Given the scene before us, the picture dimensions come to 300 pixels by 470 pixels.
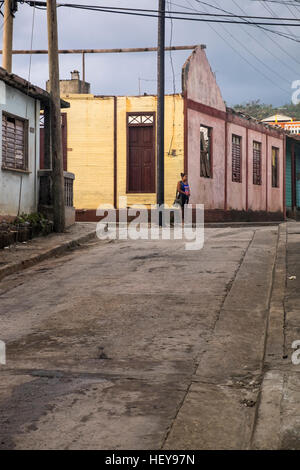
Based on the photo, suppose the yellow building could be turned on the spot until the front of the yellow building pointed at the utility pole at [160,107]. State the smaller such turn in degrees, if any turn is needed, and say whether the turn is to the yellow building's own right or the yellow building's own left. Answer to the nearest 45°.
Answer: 0° — it already faces it

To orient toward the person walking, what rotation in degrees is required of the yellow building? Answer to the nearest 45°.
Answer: approximately 45° to its left

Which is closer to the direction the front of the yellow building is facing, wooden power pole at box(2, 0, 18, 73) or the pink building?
the wooden power pole

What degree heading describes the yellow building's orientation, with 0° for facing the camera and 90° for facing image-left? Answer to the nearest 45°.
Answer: approximately 0°

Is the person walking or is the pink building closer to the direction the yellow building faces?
the person walking

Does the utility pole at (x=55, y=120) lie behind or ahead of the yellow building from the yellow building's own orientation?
ahead
